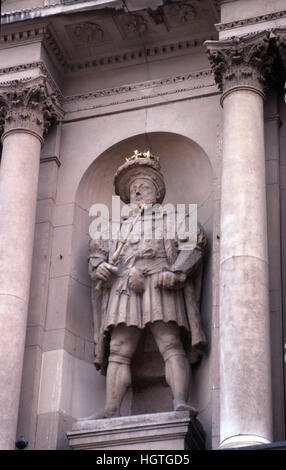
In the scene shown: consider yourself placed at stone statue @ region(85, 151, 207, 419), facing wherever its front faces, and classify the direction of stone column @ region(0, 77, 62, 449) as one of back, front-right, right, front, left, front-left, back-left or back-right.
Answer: right

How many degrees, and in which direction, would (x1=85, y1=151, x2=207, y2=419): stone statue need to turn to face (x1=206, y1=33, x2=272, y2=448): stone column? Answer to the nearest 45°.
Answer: approximately 45° to its left

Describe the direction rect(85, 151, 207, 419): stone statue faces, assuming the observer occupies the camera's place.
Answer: facing the viewer
